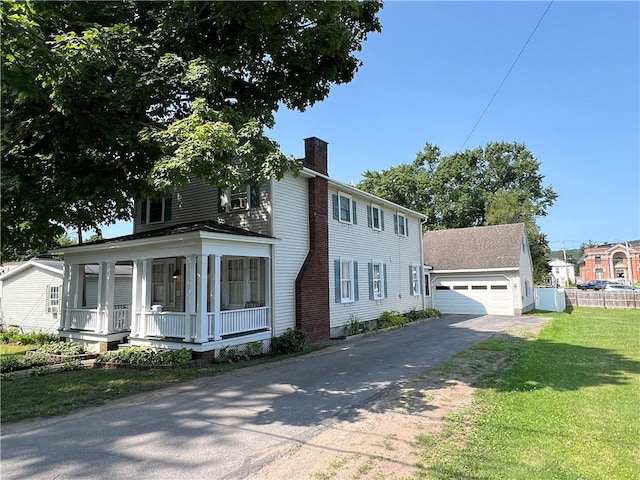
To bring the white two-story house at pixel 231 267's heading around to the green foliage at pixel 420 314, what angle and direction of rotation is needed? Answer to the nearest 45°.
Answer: approximately 180°

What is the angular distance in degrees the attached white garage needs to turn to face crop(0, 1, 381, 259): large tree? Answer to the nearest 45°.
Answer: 0° — it already faces it

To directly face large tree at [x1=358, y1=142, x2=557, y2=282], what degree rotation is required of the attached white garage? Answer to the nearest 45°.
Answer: approximately 180°

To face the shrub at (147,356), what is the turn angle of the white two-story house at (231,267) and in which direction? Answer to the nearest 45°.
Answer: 0° — it already faces it

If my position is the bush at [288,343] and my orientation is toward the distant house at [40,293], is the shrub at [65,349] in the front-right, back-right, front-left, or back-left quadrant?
front-left

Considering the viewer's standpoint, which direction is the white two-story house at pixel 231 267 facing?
facing the viewer and to the left of the viewer

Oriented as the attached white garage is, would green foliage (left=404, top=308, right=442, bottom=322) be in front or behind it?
in front

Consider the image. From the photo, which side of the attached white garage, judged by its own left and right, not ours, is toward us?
front

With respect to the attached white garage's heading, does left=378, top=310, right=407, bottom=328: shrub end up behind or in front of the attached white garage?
in front

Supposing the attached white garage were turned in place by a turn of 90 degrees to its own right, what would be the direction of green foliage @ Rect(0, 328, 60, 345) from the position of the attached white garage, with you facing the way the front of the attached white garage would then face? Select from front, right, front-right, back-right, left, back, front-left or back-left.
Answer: front-left

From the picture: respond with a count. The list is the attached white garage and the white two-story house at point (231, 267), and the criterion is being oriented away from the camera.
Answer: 0
